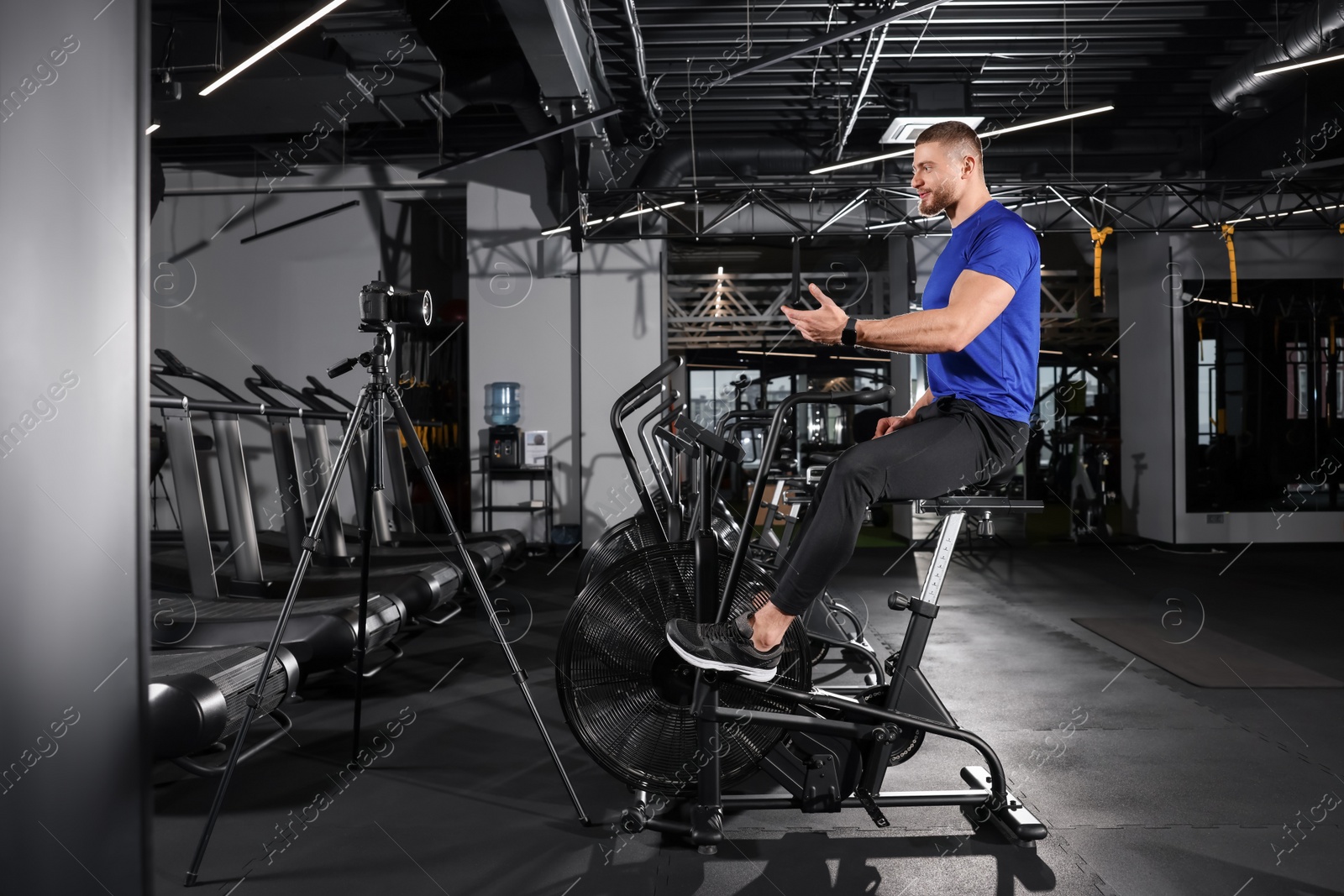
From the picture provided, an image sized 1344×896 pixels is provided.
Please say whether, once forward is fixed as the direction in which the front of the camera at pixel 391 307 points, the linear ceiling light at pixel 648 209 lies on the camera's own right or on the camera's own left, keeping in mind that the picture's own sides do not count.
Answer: on the camera's own left

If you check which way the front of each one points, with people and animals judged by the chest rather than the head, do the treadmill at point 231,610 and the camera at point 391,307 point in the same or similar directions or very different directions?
very different directions

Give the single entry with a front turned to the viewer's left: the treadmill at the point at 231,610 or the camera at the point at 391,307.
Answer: the treadmill

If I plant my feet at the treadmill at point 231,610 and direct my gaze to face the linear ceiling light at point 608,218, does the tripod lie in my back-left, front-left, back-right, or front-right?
back-right

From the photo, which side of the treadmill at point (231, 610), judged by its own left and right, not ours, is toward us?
left

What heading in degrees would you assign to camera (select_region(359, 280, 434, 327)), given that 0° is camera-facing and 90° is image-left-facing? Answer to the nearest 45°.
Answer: approximately 270°

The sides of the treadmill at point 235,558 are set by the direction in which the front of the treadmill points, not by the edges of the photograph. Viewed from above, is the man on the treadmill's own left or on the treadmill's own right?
on the treadmill's own left

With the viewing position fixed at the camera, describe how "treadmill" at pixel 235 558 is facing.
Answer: facing to the left of the viewer

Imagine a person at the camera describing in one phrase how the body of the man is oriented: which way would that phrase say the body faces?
to the viewer's left

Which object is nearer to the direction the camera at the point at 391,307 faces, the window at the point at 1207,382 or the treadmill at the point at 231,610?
the window
